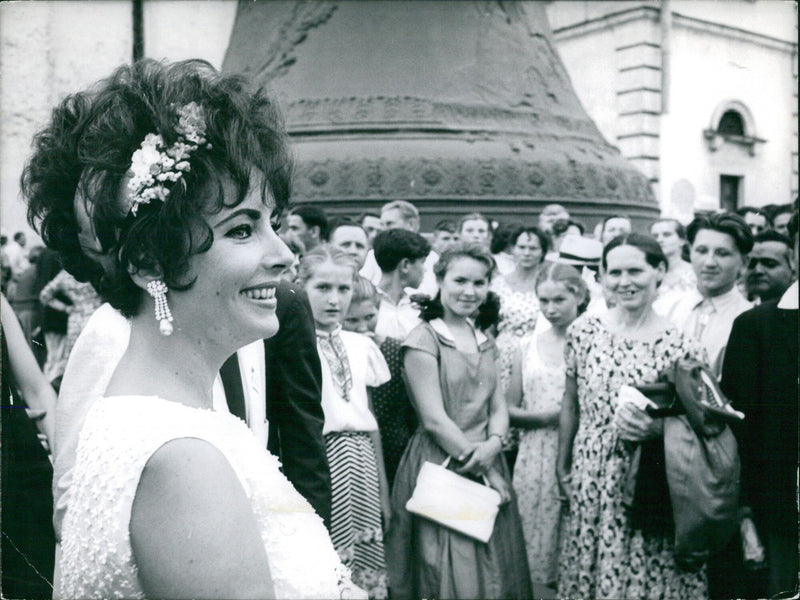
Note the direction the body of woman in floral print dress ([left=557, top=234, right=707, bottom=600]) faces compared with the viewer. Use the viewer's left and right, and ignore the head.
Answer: facing the viewer

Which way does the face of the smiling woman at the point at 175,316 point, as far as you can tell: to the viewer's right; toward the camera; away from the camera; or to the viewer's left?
to the viewer's right

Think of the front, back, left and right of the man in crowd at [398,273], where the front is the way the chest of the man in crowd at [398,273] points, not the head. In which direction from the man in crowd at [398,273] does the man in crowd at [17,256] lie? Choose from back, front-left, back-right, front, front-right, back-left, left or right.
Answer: back-left

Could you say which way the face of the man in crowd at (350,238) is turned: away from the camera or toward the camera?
toward the camera

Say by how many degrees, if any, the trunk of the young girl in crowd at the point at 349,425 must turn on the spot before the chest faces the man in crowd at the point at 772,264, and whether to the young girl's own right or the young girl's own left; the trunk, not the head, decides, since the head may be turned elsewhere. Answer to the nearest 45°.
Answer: approximately 90° to the young girl's own left

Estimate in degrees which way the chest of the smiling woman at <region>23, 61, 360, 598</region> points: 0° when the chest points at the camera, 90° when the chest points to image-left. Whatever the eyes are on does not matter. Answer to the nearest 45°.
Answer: approximately 270°

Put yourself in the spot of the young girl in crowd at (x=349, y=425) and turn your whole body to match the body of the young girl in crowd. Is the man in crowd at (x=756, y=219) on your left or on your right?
on your left

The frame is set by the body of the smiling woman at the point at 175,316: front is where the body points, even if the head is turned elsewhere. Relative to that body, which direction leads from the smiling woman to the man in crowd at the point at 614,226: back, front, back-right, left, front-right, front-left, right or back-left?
front-left

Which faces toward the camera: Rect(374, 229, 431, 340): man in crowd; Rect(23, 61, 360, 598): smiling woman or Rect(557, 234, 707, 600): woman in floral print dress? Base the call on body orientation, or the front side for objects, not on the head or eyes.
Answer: the woman in floral print dress
